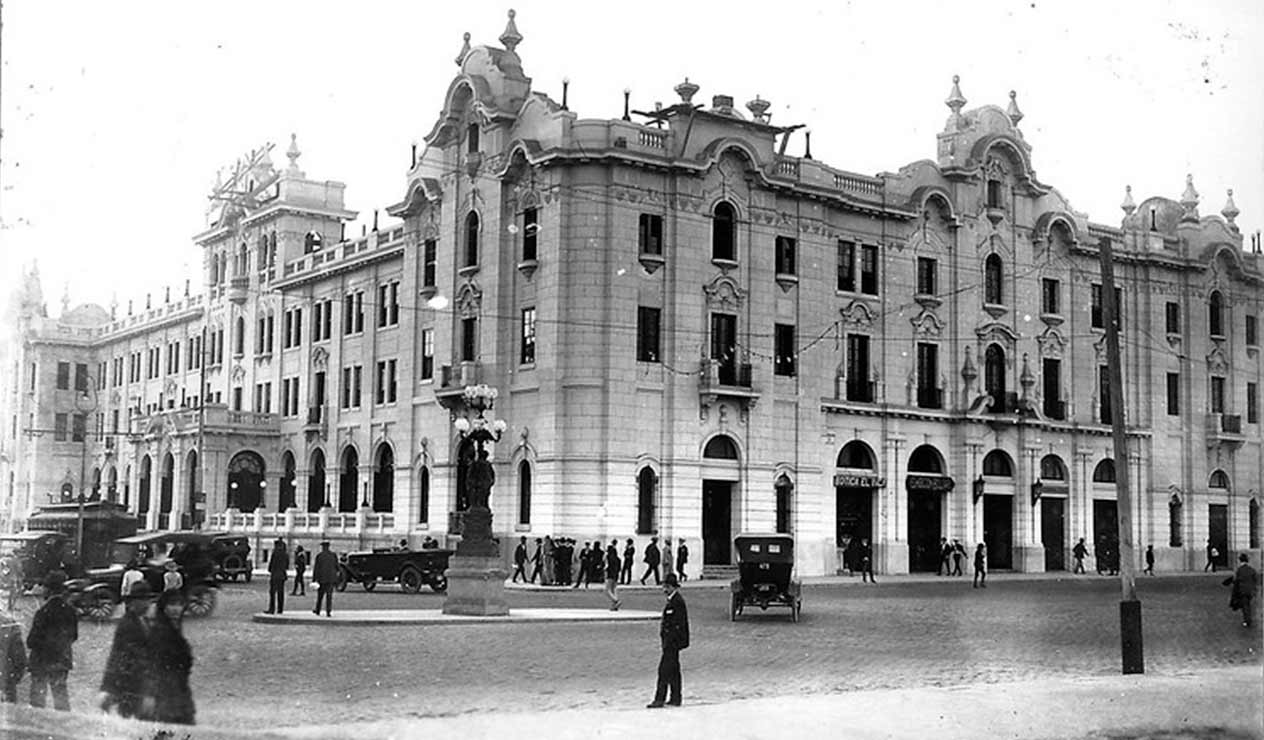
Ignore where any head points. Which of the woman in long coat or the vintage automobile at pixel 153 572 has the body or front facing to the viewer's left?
the vintage automobile

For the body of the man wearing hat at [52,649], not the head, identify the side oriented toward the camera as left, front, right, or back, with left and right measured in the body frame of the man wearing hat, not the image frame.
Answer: back

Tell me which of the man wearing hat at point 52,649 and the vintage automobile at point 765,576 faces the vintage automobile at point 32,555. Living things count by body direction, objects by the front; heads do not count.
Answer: the man wearing hat

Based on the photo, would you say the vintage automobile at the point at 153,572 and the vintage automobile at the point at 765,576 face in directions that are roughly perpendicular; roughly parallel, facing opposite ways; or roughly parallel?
roughly perpendicular

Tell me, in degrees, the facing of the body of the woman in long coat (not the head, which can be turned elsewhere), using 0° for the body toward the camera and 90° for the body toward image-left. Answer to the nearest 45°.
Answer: approximately 315°

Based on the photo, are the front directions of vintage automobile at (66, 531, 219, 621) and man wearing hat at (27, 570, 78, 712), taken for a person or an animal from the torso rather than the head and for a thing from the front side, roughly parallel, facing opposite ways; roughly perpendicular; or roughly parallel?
roughly perpendicular

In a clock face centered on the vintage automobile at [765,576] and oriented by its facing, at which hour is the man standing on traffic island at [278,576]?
The man standing on traffic island is roughly at 9 o'clock from the vintage automobile.

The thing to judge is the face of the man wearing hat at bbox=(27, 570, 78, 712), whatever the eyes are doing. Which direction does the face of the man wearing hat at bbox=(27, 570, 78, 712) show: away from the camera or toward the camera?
away from the camera

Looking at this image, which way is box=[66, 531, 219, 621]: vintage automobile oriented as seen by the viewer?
to the viewer's left

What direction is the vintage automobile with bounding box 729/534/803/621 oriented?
away from the camera

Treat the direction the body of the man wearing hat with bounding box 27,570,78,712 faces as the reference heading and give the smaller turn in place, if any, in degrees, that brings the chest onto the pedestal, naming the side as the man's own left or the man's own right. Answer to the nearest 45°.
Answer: approximately 45° to the man's own right

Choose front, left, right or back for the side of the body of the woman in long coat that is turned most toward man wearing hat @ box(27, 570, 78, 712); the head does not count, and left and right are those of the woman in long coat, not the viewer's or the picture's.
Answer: right
